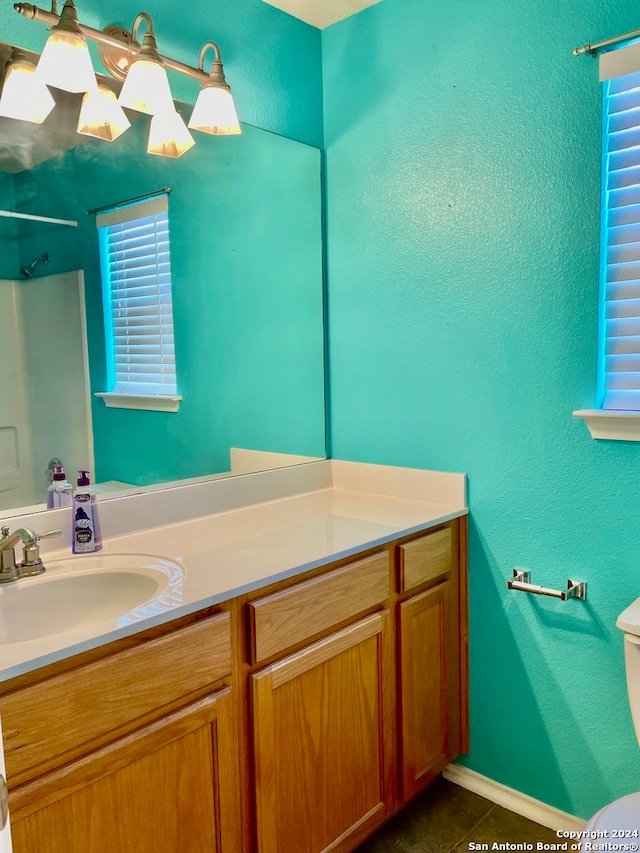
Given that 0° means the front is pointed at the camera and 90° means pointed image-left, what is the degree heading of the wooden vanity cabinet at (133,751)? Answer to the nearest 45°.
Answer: approximately 315°

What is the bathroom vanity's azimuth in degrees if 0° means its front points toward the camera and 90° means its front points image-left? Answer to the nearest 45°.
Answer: approximately 315°

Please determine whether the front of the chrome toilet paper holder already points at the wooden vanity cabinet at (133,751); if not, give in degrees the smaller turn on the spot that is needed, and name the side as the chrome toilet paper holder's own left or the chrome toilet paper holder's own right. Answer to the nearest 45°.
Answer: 0° — it already faces it

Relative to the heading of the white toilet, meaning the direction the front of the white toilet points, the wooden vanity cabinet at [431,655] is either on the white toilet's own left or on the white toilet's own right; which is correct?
on the white toilet's own right

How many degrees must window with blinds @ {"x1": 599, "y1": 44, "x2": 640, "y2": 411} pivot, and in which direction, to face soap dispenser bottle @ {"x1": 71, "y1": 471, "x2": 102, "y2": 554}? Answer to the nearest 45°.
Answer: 0° — it already faces it

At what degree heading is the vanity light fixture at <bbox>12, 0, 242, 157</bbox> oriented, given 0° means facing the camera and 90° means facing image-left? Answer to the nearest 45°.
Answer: approximately 315°

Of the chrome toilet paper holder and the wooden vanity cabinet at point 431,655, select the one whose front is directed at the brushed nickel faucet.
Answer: the chrome toilet paper holder
